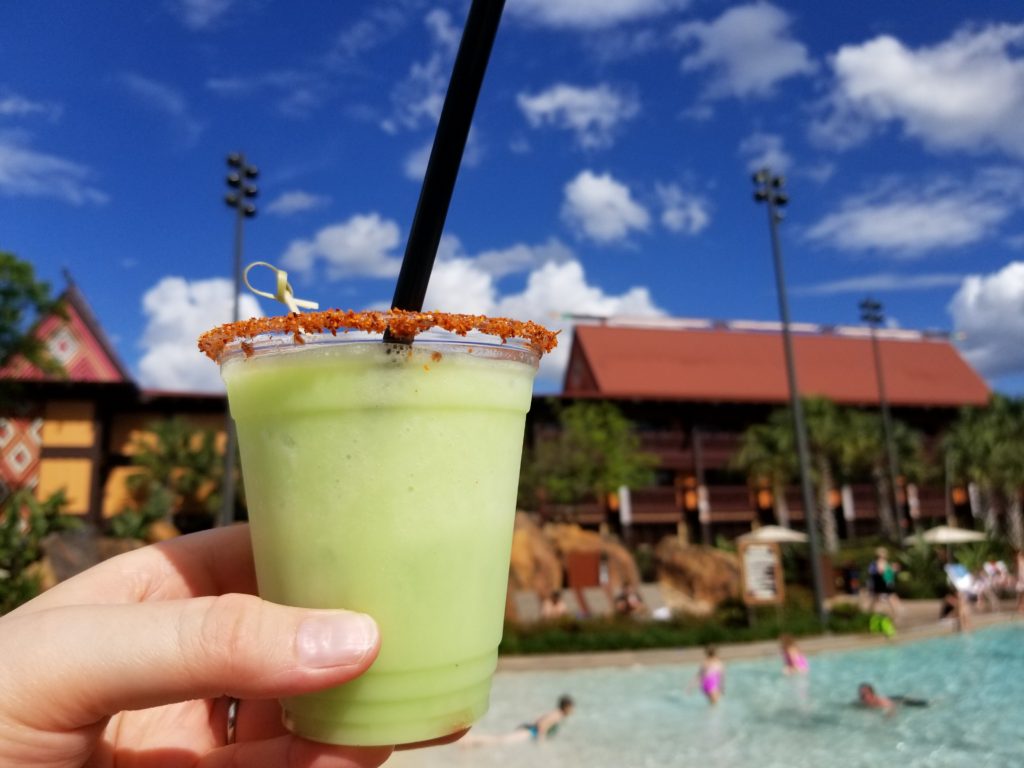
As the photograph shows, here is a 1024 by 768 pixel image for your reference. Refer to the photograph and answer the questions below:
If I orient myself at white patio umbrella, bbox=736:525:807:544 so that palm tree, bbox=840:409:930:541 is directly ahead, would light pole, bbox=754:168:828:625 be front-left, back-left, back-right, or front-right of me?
back-right

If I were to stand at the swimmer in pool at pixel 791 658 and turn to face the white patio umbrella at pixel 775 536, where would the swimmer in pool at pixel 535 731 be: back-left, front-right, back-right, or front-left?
back-left
